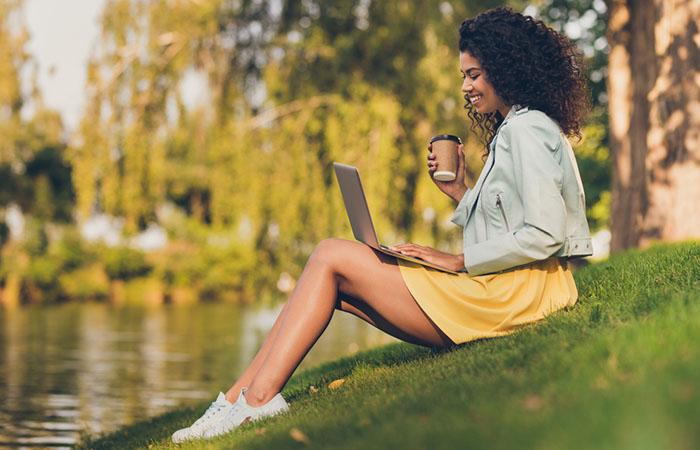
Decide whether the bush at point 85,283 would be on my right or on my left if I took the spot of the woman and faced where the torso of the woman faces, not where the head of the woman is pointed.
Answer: on my right

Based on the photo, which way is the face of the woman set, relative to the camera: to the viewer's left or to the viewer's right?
to the viewer's left

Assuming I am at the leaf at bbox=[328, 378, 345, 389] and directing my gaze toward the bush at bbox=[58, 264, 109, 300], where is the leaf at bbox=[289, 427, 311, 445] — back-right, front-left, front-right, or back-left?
back-left

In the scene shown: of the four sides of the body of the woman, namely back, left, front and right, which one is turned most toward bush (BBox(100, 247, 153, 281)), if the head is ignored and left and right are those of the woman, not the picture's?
right

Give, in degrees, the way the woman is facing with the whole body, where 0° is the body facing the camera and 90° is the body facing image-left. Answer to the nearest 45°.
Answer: approximately 90°
